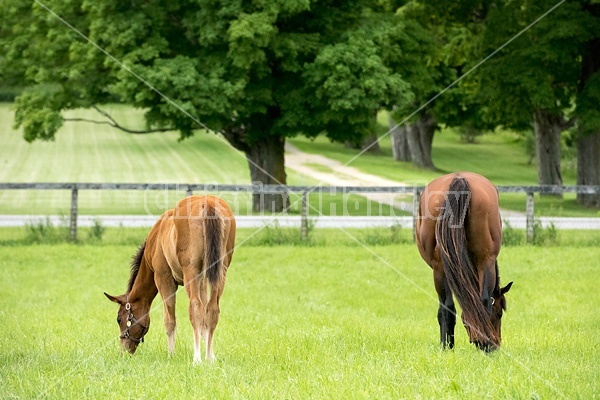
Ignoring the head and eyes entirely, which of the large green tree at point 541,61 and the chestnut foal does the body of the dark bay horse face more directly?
the large green tree

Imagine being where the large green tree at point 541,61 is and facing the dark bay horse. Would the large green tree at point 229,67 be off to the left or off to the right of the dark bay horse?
right

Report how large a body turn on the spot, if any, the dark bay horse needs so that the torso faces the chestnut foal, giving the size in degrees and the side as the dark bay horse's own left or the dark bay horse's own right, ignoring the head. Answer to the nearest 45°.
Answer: approximately 90° to the dark bay horse's own left

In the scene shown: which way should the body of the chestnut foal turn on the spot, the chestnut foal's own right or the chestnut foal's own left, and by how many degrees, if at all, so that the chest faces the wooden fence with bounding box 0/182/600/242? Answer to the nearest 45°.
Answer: approximately 45° to the chestnut foal's own right

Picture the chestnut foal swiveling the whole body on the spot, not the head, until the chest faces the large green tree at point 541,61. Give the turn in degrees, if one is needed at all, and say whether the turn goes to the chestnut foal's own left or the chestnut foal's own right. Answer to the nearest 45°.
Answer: approximately 90° to the chestnut foal's own right

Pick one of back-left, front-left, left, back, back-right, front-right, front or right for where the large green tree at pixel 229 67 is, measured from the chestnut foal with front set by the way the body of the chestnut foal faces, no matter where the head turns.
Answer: front-right

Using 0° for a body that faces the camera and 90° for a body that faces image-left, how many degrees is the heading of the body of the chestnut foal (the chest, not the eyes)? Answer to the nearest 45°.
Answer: approximately 135°

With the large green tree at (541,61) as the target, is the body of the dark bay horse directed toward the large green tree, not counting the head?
yes

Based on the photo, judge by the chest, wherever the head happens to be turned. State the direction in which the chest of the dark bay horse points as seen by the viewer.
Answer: away from the camera
